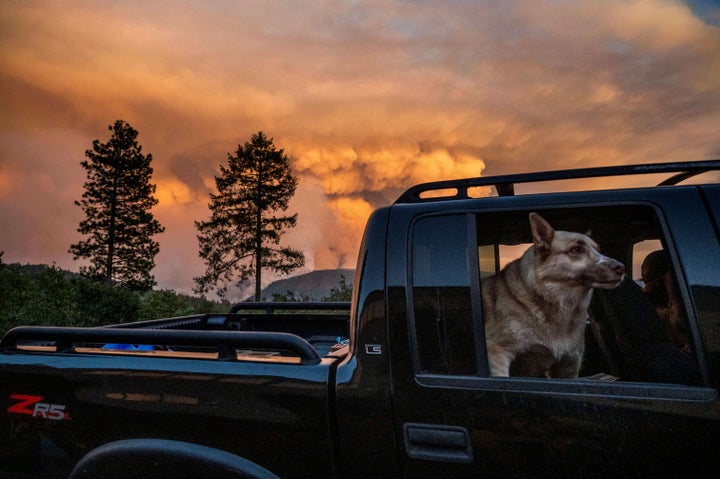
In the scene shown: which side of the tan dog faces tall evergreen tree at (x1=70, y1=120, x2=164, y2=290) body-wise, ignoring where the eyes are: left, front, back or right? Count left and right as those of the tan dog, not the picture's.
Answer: back
